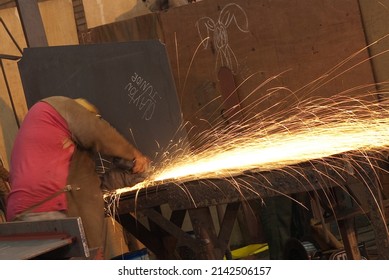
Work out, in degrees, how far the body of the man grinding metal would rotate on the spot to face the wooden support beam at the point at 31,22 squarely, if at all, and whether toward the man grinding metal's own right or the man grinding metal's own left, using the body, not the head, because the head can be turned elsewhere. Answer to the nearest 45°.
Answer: approximately 90° to the man grinding metal's own left

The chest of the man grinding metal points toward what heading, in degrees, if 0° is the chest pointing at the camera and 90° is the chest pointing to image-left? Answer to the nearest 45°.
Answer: approximately 270°

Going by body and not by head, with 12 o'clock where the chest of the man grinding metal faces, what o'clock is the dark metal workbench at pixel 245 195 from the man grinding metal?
The dark metal workbench is roughly at 1 o'clock from the man grinding metal.

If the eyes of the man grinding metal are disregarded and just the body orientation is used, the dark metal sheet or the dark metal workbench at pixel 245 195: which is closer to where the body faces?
the dark metal workbench

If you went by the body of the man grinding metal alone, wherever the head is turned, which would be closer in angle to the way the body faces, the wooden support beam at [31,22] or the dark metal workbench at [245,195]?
the dark metal workbench

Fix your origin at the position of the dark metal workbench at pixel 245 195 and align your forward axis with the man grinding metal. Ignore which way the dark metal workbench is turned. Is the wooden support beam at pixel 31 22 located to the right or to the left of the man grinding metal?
right

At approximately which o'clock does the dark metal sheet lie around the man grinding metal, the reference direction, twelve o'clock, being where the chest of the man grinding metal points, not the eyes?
The dark metal sheet is roughly at 10 o'clock from the man grinding metal.
